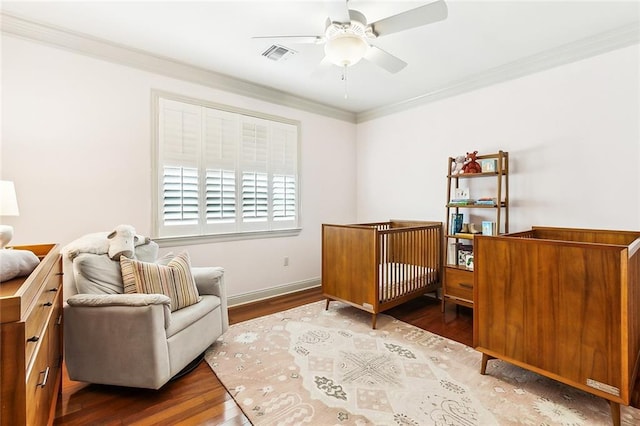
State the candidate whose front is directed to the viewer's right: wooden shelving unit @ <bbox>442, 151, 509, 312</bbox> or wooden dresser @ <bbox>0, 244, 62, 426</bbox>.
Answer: the wooden dresser

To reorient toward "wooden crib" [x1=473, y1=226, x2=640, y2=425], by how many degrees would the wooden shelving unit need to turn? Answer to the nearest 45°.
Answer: approximately 45° to its left

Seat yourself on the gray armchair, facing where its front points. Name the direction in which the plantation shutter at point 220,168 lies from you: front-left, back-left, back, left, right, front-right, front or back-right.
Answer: left

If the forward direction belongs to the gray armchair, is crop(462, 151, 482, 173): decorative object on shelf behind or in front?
in front

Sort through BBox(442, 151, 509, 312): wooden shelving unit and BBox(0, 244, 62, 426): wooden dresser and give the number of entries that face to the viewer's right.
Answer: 1

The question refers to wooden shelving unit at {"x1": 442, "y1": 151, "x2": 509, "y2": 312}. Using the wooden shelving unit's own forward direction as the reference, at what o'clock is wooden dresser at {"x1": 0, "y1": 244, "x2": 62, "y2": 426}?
The wooden dresser is roughly at 11 o'clock from the wooden shelving unit.

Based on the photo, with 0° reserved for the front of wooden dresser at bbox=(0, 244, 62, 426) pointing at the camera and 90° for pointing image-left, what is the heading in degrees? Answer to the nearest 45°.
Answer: approximately 270°

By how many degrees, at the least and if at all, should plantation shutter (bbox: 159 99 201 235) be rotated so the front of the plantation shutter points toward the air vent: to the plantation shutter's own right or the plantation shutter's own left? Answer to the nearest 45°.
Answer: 0° — it already faces it

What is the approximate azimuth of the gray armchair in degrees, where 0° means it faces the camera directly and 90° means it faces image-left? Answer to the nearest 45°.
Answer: approximately 315°
